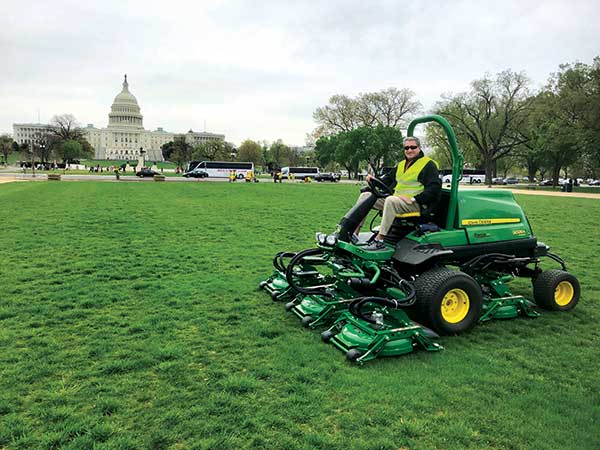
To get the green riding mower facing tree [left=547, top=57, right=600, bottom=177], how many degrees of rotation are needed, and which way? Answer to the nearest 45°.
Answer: approximately 135° to its right

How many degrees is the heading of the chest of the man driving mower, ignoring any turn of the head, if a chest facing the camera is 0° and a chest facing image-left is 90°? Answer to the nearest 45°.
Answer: approximately 45°

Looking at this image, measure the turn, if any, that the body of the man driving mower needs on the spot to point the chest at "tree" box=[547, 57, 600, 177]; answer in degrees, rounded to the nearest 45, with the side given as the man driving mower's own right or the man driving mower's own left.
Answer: approximately 135° to the man driving mower's own right

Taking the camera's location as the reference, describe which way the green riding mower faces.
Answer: facing the viewer and to the left of the viewer
